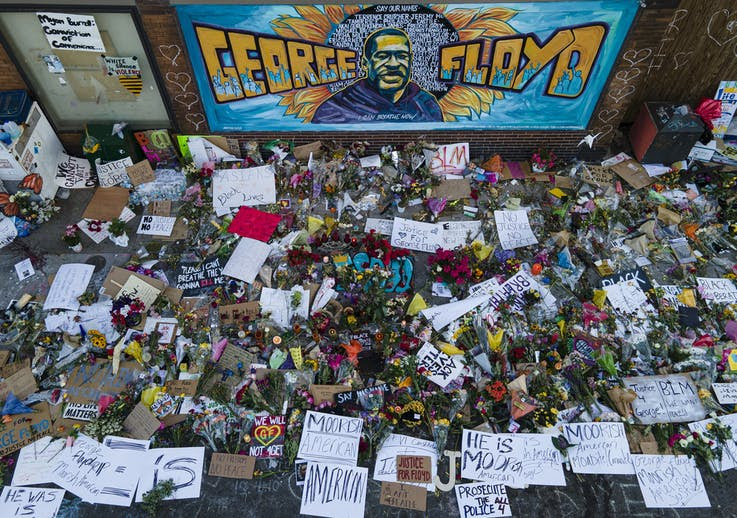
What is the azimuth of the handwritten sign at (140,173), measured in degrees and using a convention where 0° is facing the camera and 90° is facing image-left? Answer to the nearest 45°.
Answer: approximately 0°

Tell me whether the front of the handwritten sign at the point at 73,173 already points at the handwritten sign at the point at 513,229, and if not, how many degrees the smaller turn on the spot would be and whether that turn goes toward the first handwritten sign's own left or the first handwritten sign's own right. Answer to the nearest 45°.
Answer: approximately 45° to the first handwritten sign's own left

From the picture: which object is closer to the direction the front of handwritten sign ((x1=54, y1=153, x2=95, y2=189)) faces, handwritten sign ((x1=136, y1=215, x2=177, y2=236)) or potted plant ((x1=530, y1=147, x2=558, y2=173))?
the handwritten sign

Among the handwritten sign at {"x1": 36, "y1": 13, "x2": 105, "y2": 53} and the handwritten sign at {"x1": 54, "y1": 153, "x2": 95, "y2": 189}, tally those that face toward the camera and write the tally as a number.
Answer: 2

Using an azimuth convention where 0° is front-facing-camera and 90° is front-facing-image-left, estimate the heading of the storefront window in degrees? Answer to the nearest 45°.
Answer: approximately 0°
